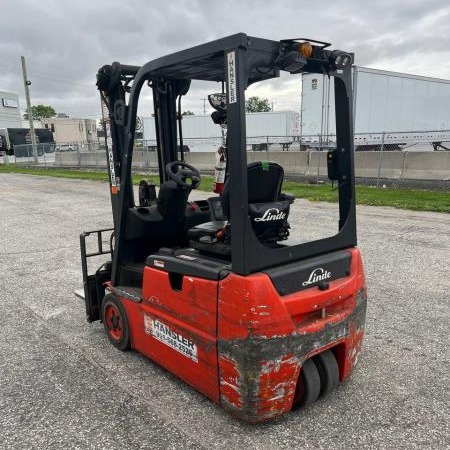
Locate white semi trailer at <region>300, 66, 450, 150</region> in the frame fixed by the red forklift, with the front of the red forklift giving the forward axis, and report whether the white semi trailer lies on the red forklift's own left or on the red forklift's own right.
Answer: on the red forklift's own right

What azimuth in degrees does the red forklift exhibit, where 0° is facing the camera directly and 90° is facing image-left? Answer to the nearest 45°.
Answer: approximately 135°

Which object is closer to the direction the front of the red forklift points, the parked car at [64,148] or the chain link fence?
the parked car

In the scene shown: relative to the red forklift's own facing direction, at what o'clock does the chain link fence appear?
The chain link fence is roughly at 2 o'clock from the red forklift.

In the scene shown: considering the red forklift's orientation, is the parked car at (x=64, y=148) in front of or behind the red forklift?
in front

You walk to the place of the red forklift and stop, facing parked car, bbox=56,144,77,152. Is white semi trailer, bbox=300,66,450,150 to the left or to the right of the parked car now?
right
